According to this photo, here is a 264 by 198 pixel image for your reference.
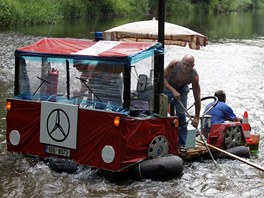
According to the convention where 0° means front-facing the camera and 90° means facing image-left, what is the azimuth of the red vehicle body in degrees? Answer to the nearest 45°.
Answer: approximately 45°

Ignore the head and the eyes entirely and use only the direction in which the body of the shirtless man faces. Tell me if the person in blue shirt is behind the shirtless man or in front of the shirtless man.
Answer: behind

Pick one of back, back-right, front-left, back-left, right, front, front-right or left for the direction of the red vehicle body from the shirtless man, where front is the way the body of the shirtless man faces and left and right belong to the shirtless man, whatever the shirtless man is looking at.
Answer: front-right

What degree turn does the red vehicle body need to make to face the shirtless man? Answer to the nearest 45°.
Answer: approximately 180°

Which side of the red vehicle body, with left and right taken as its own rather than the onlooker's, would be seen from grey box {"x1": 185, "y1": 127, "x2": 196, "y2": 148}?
back

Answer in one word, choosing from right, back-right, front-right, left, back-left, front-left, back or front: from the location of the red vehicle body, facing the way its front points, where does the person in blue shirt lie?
back
